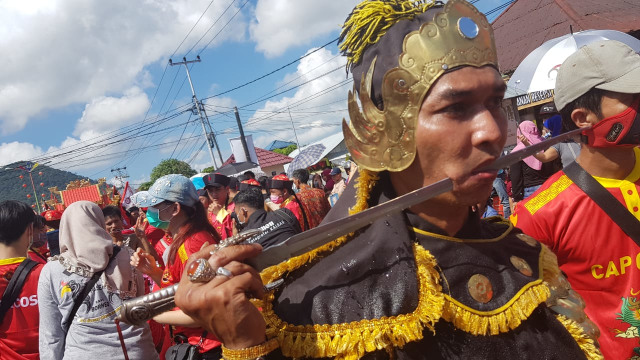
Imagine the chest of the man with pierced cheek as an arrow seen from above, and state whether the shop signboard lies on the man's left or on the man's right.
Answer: on the man's left

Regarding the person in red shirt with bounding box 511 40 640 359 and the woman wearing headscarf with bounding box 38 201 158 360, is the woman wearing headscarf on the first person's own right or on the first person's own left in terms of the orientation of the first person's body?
on the first person's own right

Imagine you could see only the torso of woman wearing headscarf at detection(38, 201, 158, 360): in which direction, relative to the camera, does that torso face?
away from the camera

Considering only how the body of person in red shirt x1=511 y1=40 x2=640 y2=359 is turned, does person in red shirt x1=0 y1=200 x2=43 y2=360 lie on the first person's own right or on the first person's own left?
on the first person's own right

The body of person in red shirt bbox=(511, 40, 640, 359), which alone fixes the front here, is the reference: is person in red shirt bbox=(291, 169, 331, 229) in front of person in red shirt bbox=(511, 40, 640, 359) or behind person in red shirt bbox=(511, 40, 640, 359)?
behind

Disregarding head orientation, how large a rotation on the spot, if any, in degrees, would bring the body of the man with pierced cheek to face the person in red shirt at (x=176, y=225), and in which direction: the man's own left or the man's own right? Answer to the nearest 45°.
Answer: approximately 180°

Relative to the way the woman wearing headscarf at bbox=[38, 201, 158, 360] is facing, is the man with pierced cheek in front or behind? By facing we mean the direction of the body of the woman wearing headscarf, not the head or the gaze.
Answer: behind
